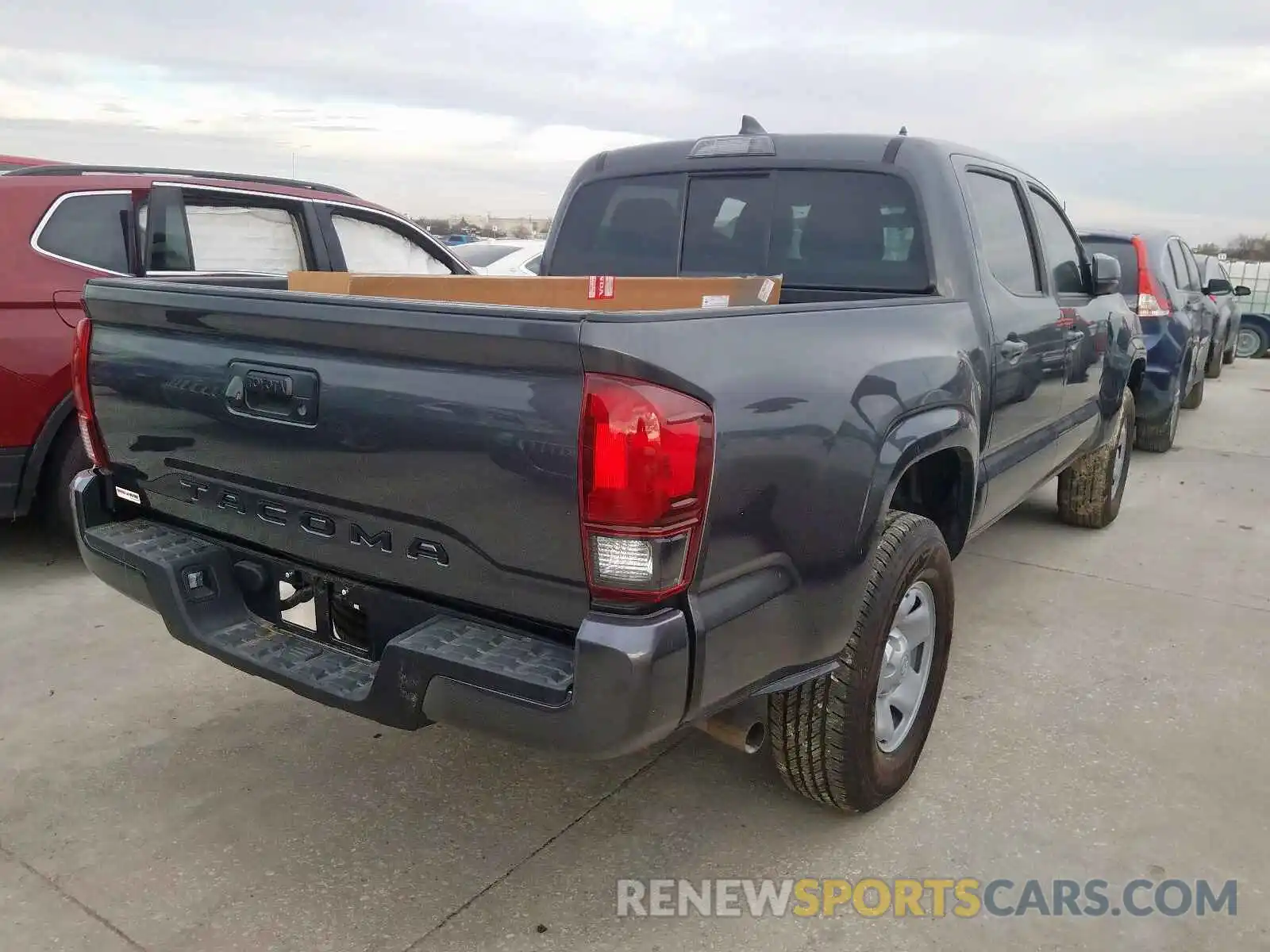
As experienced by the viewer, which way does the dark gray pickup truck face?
facing away from the viewer and to the right of the viewer

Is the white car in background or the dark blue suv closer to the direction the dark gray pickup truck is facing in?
the dark blue suv

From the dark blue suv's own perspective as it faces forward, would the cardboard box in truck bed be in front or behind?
behind

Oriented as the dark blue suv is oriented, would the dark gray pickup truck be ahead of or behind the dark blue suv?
behind

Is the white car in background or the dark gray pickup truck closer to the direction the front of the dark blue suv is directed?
the white car in background

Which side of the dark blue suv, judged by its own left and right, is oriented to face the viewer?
back

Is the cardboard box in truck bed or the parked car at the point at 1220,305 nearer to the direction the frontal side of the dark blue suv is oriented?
the parked car

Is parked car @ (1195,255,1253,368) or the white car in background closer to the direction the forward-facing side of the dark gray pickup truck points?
the parked car

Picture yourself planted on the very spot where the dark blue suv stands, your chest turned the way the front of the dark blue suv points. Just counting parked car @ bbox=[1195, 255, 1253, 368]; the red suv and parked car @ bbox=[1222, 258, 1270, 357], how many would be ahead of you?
2

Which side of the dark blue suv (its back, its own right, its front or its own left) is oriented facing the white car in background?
left
